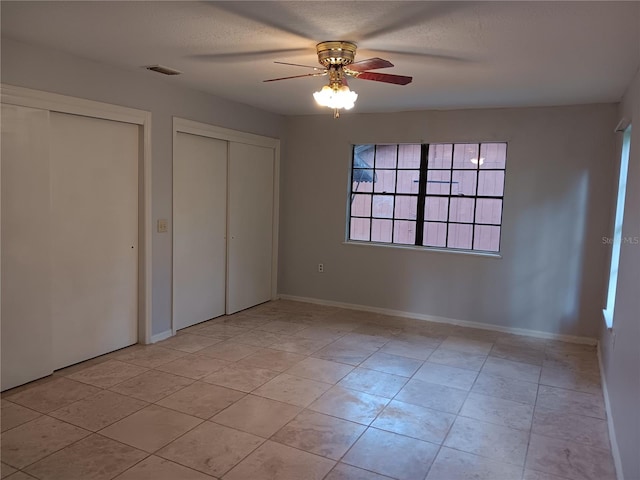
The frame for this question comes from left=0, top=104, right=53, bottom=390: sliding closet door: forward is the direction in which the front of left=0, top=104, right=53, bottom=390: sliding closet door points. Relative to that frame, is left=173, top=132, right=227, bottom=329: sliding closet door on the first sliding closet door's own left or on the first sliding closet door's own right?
on the first sliding closet door's own left

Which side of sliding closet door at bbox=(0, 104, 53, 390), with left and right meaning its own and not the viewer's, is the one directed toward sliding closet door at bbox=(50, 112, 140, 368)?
left

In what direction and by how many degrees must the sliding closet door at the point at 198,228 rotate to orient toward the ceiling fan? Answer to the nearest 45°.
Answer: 0° — it already faces it

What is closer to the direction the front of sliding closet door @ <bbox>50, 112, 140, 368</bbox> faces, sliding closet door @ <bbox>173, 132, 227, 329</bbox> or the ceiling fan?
the ceiling fan

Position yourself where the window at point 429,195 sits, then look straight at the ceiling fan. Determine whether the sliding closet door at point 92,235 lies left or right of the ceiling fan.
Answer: right

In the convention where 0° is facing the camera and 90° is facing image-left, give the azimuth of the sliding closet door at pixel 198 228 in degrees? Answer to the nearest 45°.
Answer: approximately 315°

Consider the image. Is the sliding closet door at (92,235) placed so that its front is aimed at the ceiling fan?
yes

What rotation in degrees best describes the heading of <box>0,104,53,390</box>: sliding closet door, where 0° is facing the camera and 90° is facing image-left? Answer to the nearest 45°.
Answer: approximately 315°

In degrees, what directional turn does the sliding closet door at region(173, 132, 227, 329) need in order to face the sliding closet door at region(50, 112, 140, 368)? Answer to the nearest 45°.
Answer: approximately 90° to its right
